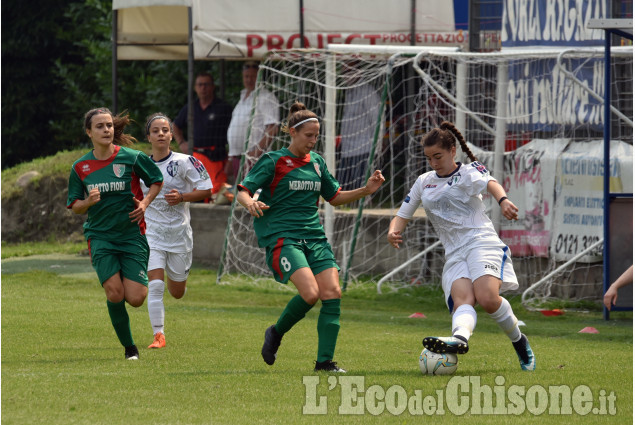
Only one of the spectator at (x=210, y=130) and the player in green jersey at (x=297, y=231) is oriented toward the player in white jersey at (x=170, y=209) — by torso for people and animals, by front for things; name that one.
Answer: the spectator

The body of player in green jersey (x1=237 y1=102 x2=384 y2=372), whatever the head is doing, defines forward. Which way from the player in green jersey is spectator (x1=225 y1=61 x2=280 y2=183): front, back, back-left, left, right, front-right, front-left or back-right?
back-left

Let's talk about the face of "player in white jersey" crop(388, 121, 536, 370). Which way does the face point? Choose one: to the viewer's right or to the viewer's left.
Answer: to the viewer's left

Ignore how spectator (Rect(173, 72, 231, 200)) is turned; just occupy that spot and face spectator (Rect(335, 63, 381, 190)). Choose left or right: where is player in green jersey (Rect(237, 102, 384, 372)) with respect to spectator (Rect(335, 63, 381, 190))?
right

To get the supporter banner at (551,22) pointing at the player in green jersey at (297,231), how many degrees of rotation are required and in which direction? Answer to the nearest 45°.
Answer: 0° — it already faces them
